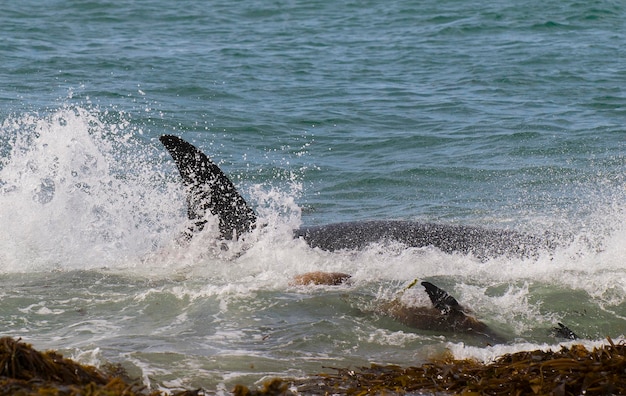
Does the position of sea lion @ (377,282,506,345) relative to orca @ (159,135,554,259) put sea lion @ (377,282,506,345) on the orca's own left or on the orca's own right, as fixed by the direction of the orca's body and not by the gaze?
on the orca's own right

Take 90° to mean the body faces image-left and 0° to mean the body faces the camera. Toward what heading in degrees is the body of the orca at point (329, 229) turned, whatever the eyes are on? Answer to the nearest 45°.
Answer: approximately 270°
